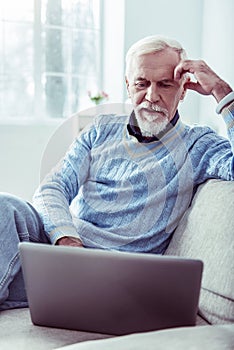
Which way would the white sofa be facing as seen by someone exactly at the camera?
facing the viewer and to the left of the viewer
